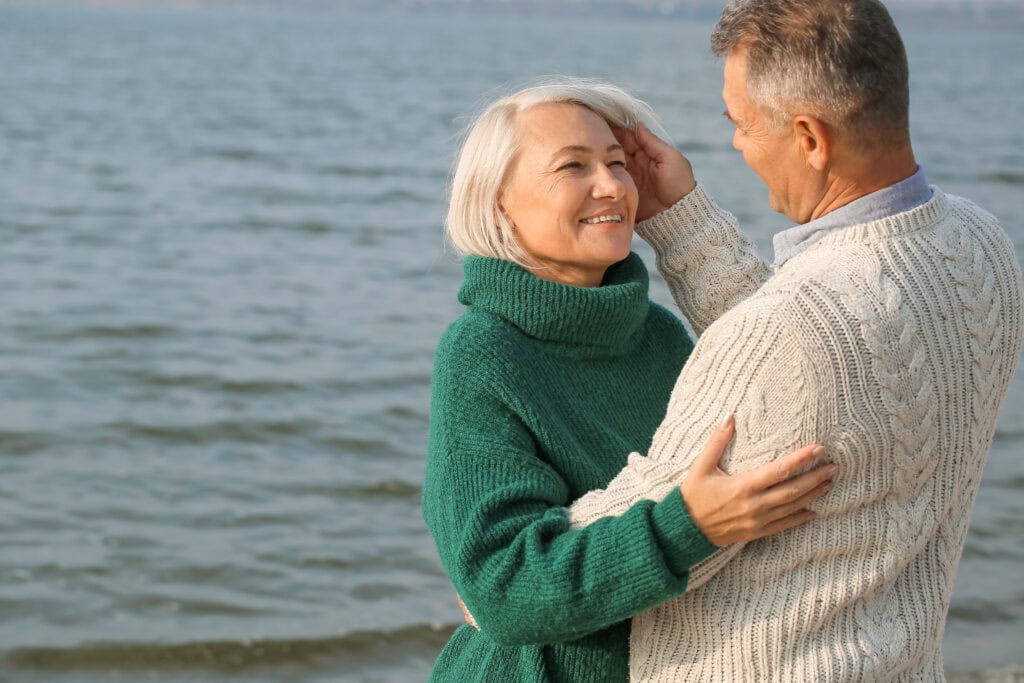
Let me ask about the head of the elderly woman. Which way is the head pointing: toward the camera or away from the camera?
toward the camera

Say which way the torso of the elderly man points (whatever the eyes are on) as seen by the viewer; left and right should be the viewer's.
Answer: facing away from the viewer and to the left of the viewer

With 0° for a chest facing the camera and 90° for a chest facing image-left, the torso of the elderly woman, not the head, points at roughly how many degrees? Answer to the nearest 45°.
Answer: approximately 315°

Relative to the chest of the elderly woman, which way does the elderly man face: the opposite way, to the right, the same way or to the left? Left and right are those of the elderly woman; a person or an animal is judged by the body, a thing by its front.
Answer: the opposite way
